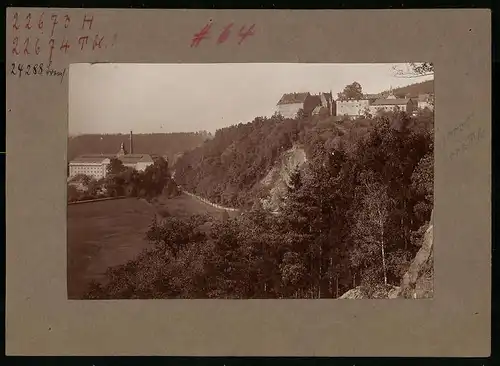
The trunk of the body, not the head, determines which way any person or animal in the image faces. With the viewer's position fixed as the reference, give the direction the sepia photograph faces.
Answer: facing the viewer
